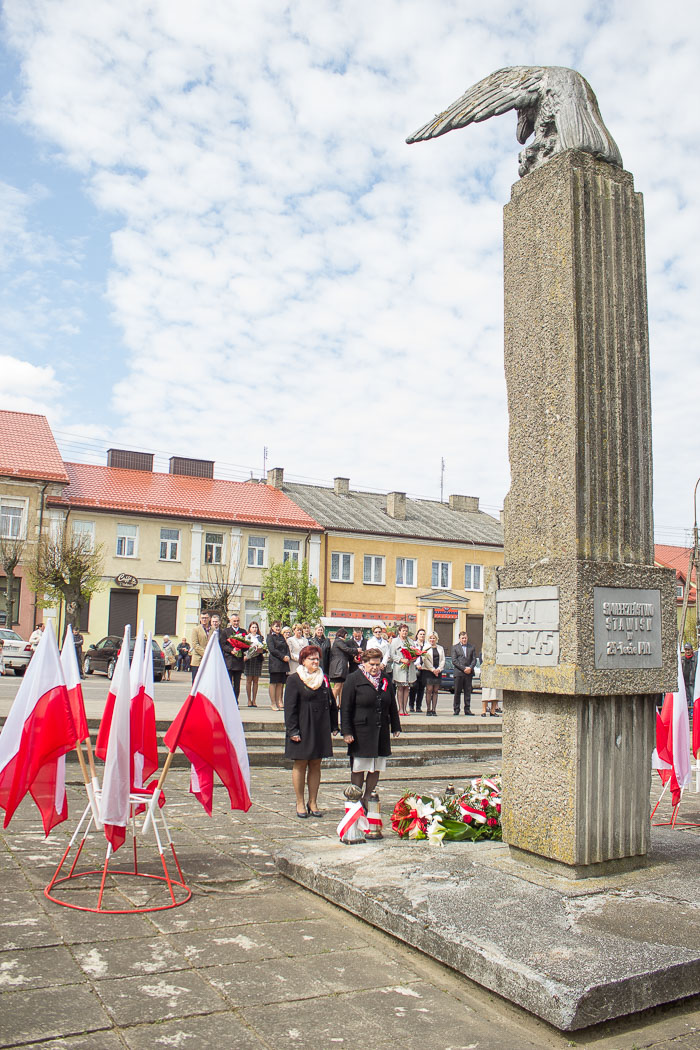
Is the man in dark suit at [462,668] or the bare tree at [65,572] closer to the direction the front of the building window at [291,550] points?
the man in dark suit

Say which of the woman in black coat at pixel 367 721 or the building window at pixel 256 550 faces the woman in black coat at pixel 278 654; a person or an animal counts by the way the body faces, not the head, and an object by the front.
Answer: the building window

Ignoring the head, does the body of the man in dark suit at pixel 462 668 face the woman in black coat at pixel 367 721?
yes

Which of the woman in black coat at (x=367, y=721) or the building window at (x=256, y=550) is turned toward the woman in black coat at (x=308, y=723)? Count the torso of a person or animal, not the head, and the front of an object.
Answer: the building window

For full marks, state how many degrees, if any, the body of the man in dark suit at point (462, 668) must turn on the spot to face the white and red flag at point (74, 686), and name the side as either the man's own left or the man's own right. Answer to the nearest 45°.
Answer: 0° — they already face it

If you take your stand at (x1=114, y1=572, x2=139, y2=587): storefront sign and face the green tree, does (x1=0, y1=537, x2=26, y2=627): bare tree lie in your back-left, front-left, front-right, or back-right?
back-right

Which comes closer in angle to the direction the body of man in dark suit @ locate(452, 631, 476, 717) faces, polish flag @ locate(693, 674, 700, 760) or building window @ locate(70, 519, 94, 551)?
the polish flag

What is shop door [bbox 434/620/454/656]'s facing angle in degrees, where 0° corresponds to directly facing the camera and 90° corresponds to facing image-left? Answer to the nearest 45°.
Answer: approximately 0°

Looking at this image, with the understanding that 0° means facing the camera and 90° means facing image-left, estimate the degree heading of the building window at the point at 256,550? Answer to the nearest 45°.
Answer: approximately 0°

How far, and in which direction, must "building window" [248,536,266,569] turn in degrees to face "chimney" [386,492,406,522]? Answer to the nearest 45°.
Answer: approximately 135° to its left
